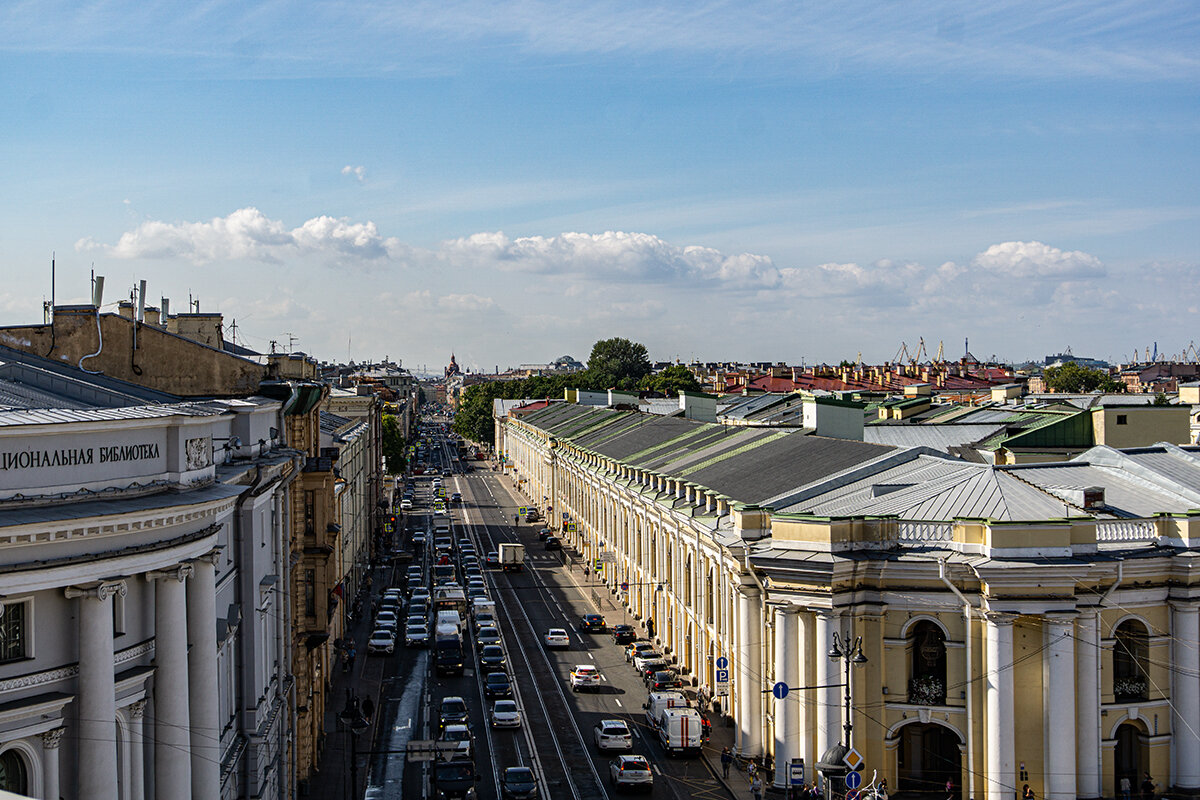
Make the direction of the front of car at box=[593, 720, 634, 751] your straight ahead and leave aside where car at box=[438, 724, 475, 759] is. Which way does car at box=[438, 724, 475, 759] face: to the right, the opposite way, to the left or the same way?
the opposite way

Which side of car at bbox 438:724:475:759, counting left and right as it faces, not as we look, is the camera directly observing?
front

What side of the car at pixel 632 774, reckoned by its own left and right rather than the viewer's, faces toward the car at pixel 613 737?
front

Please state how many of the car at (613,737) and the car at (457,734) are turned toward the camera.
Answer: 1

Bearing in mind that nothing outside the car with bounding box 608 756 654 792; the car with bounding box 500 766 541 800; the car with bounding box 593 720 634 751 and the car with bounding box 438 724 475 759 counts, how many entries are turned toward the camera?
2

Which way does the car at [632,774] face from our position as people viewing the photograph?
facing away from the viewer

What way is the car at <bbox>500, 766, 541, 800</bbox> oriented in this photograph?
toward the camera

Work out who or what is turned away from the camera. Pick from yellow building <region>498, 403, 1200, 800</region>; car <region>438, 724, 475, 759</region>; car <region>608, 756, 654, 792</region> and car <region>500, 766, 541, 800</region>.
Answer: car <region>608, 756, 654, 792</region>

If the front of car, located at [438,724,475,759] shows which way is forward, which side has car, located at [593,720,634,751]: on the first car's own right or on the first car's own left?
on the first car's own left

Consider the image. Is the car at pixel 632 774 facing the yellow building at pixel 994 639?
no

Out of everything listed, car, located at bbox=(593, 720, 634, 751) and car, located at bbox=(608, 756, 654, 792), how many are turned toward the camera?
0

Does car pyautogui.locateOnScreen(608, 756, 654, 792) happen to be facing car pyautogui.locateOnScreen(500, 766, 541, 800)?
no

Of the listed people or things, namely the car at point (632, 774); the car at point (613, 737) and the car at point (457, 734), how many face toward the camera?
1

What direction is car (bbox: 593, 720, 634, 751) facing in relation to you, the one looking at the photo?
facing away from the viewer
